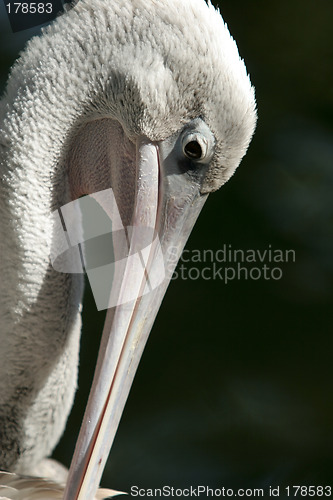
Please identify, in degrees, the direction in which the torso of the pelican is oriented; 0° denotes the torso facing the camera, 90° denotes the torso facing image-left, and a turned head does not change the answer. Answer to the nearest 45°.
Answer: approximately 270°
